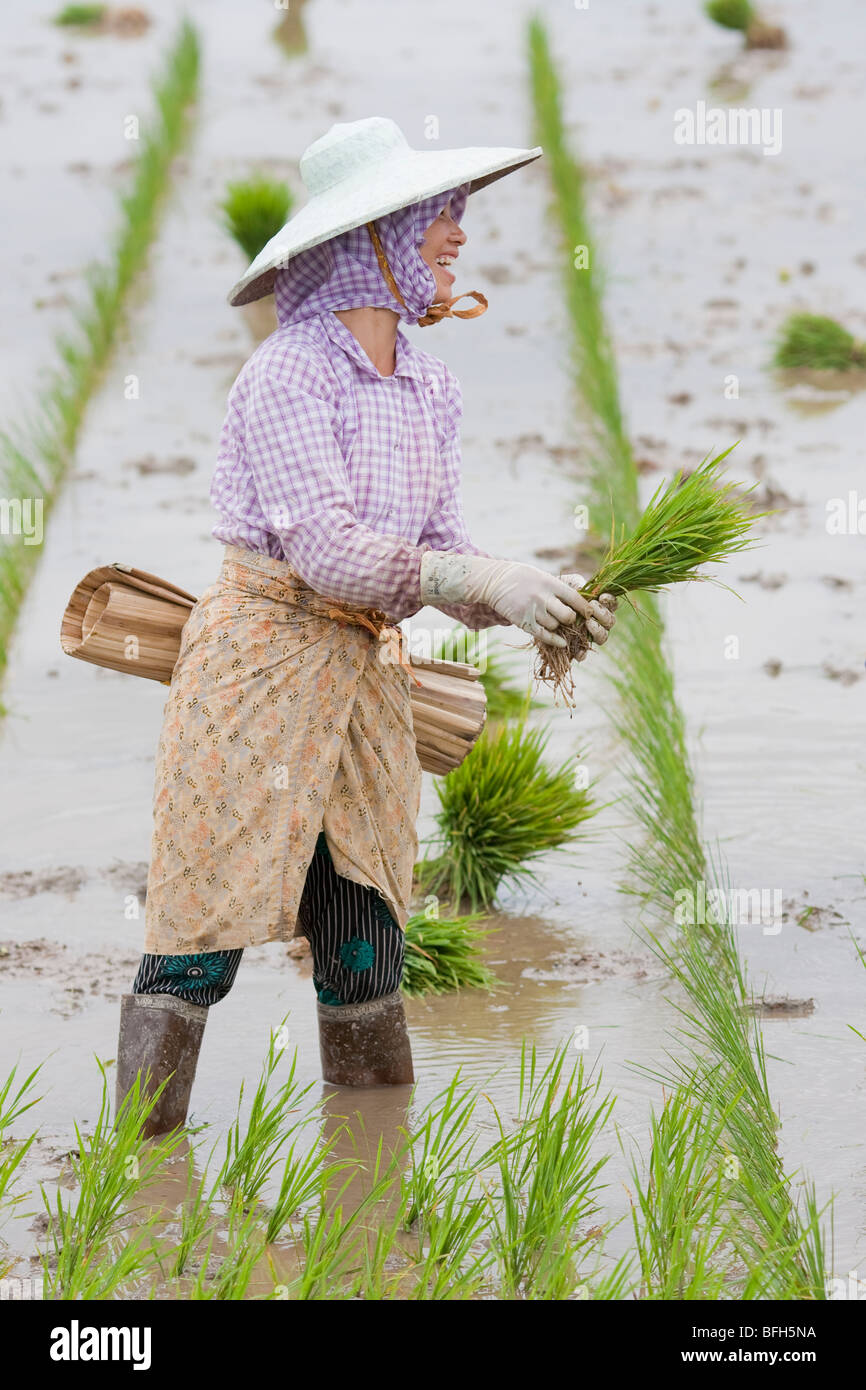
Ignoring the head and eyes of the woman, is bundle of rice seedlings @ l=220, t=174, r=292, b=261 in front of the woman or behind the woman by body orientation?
behind

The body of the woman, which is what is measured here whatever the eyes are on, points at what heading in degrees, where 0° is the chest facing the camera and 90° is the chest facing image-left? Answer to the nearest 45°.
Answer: approximately 315°

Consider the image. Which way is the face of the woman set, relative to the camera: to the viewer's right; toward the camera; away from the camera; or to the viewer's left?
to the viewer's right
